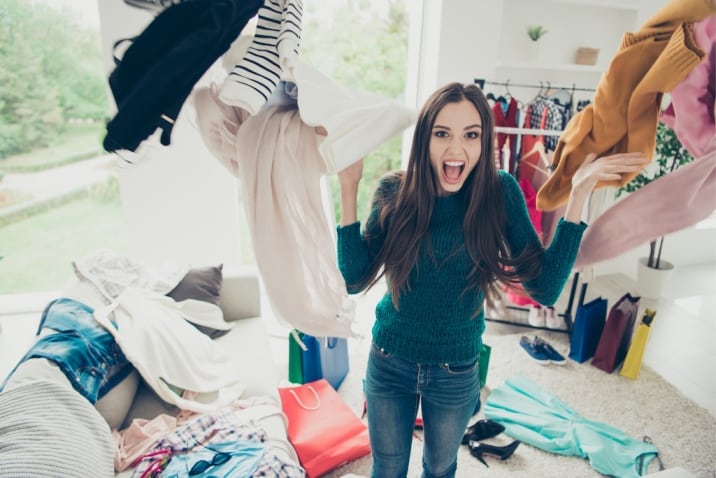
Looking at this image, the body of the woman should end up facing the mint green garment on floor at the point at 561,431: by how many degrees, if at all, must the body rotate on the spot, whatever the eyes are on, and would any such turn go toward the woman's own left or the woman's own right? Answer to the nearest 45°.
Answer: approximately 135° to the woman's own left

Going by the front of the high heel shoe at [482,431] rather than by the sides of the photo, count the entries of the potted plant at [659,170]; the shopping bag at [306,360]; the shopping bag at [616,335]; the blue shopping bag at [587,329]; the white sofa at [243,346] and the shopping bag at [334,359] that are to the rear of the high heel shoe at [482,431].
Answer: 3

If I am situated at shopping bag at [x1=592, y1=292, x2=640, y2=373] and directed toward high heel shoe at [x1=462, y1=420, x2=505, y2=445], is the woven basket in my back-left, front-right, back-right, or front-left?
back-right
